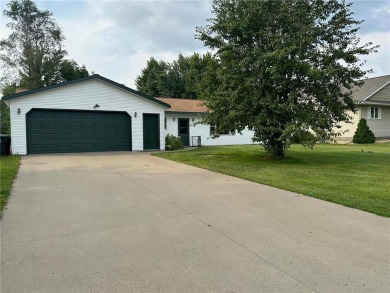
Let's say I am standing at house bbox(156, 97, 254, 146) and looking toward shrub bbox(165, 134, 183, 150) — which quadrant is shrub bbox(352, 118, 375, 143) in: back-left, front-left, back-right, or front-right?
back-left

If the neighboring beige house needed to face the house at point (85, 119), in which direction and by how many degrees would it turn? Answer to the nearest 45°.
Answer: approximately 45° to its right

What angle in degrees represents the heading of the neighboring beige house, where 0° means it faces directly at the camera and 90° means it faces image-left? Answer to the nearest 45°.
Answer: approximately 0°
